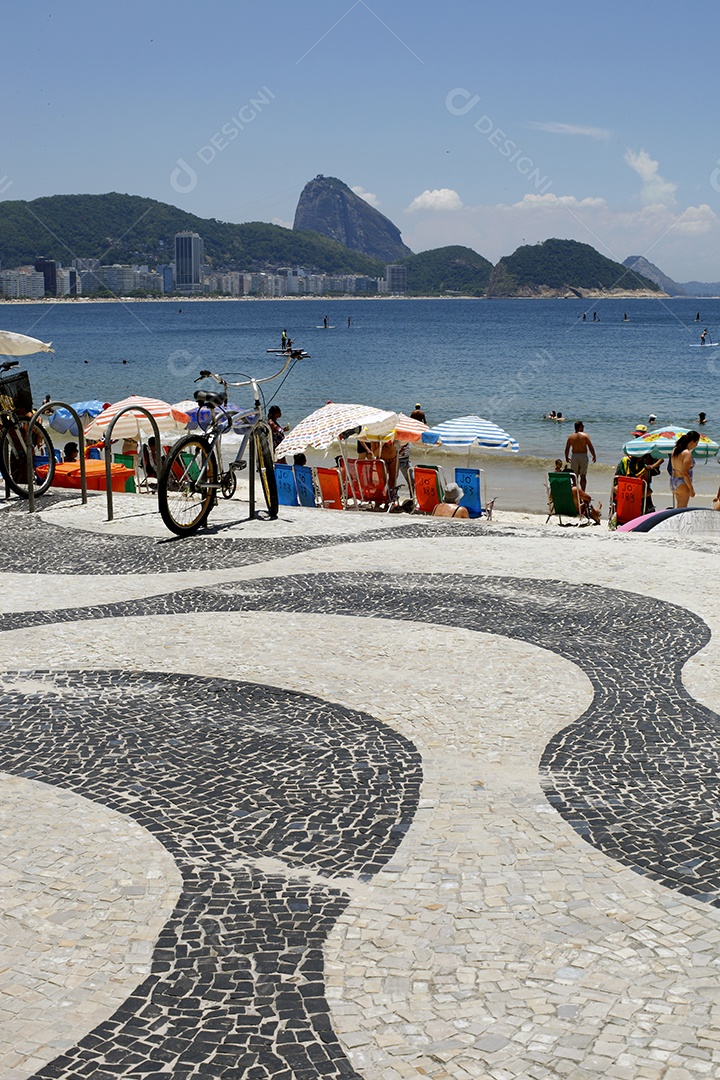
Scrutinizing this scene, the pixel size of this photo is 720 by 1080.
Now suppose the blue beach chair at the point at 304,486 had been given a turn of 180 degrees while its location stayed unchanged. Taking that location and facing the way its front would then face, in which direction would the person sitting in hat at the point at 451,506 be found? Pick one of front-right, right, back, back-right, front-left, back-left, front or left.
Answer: front-left

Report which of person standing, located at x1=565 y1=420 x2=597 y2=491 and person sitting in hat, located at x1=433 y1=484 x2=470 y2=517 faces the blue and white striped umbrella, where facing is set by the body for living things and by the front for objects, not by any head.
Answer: the person sitting in hat

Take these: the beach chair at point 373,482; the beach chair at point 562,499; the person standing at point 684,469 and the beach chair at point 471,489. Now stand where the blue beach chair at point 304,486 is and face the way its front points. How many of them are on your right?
4

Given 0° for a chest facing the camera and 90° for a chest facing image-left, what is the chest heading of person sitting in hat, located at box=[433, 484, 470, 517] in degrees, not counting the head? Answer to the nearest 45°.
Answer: approximately 180°

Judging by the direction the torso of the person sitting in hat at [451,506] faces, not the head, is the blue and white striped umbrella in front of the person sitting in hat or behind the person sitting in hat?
in front

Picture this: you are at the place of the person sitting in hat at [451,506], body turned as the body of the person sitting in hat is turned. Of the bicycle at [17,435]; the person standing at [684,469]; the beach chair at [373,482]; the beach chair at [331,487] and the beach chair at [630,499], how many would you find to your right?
2

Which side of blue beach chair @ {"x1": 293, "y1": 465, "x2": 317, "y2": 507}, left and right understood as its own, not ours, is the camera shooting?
back

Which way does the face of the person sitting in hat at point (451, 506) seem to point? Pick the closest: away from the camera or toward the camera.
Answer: away from the camera

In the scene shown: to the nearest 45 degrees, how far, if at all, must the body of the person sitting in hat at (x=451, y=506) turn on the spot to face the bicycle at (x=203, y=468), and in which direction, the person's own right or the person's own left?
approximately 135° to the person's own left

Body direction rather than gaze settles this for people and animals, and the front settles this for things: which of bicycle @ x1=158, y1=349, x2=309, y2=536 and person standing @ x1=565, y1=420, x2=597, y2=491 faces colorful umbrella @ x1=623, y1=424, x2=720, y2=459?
the bicycle

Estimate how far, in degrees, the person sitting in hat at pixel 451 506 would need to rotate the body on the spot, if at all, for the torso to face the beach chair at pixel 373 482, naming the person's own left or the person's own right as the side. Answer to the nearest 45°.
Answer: approximately 45° to the person's own left

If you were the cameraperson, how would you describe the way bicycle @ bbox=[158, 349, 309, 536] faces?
facing away from the viewer and to the right of the viewer

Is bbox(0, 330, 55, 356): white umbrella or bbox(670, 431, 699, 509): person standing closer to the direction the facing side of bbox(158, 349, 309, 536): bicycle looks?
the person standing
